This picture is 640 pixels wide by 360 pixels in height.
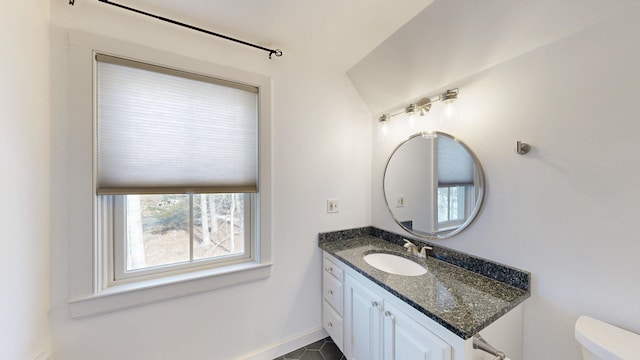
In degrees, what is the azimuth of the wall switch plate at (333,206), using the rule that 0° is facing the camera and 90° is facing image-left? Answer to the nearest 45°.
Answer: approximately 315°

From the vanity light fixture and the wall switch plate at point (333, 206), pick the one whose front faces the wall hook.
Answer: the wall switch plate

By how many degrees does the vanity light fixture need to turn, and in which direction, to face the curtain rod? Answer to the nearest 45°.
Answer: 0° — it already faces it

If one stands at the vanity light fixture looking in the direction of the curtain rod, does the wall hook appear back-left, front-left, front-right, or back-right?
back-left

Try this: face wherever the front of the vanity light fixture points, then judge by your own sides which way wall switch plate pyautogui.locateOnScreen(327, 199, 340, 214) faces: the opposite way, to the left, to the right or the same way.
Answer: to the left

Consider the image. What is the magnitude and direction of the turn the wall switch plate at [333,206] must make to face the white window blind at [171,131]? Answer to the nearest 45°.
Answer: approximately 90° to its right

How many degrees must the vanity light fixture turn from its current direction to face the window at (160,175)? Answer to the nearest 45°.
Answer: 0° — it already faces it

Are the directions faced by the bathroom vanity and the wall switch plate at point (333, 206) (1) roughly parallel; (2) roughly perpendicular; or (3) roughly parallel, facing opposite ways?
roughly perpendicular

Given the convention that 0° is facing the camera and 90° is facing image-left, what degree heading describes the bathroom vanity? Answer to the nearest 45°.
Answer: approximately 45°

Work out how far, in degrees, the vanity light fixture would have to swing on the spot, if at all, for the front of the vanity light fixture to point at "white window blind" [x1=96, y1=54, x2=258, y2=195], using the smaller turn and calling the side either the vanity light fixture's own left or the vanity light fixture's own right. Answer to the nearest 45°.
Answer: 0° — it already faces it
